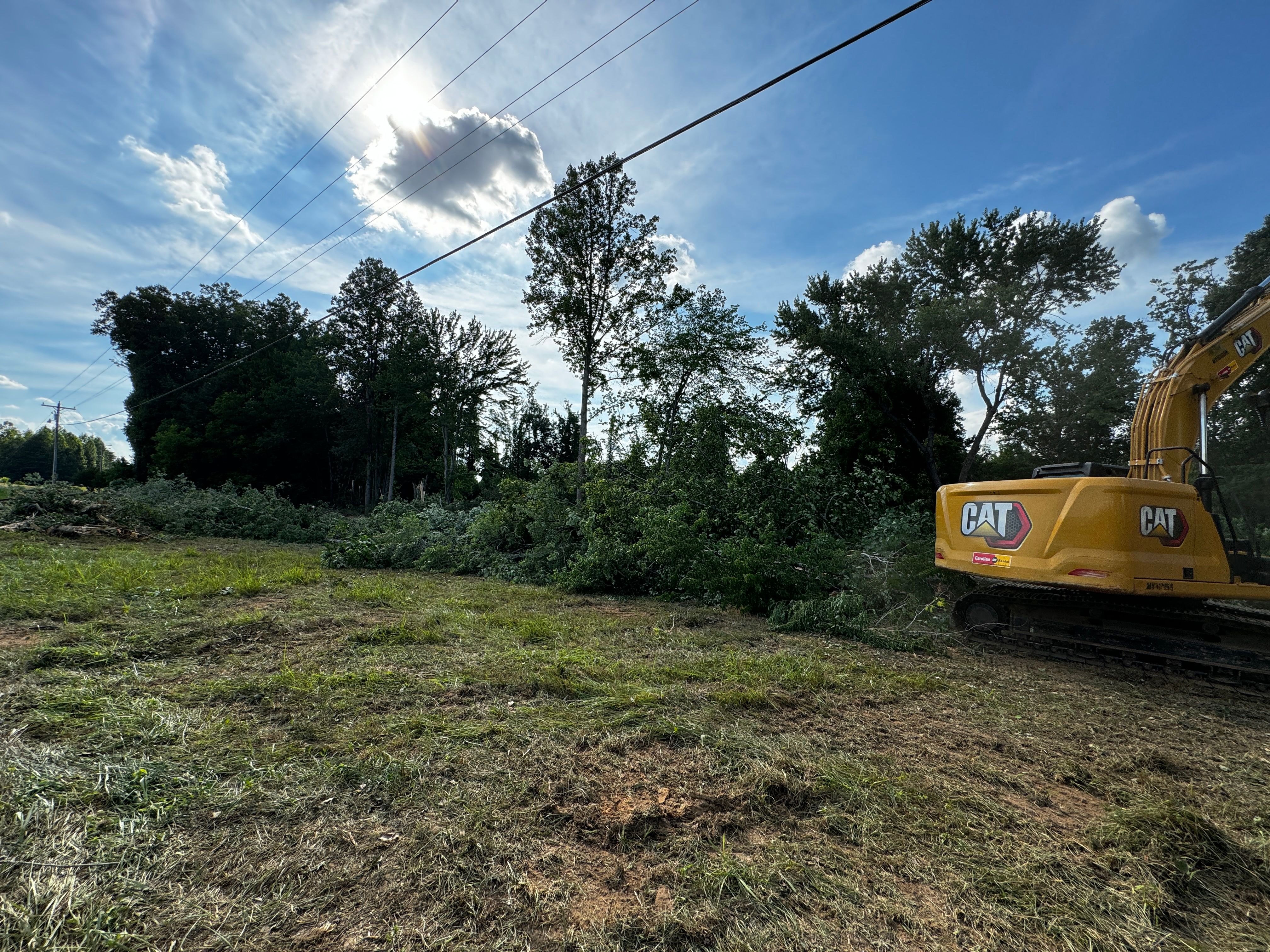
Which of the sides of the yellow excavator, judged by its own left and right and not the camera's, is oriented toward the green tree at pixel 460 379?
left

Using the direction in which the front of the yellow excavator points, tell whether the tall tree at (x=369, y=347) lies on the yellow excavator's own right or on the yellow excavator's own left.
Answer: on the yellow excavator's own left

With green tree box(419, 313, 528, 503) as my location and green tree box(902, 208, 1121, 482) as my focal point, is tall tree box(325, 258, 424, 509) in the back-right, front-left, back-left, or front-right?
back-right

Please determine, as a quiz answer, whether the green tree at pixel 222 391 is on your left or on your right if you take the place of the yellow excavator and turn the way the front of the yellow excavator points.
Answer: on your left

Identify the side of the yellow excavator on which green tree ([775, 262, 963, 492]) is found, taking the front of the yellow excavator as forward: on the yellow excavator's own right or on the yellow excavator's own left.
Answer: on the yellow excavator's own left

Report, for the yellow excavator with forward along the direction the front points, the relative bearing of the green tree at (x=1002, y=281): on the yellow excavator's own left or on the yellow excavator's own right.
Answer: on the yellow excavator's own left

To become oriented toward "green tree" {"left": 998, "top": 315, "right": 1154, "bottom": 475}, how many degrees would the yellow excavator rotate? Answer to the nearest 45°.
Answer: approximately 45° to its left

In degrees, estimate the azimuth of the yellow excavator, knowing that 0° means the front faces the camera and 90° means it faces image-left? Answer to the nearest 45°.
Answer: approximately 225°
